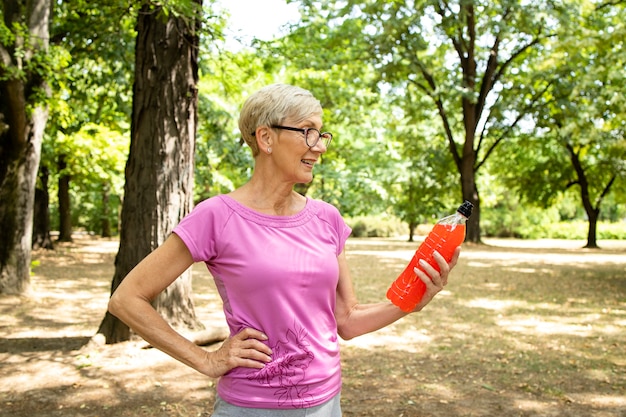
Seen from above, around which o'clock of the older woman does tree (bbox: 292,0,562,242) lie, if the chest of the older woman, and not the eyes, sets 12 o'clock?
The tree is roughly at 8 o'clock from the older woman.

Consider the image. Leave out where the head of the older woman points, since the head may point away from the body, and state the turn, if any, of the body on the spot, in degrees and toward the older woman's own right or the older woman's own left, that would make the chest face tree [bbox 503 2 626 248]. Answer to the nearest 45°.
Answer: approximately 90° to the older woman's own left

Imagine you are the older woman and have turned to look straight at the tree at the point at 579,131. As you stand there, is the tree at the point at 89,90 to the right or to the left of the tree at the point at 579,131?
left

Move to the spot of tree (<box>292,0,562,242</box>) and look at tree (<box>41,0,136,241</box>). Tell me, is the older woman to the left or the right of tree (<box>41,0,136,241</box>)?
left

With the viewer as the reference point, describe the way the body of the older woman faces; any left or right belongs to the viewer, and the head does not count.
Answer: facing the viewer and to the right of the viewer

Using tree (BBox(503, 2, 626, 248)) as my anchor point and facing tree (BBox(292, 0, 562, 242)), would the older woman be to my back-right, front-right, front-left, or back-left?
front-left

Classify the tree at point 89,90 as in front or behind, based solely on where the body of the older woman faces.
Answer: behind

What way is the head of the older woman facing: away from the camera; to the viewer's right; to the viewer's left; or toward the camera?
to the viewer's right
